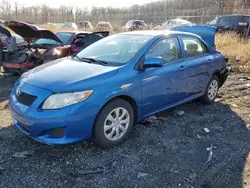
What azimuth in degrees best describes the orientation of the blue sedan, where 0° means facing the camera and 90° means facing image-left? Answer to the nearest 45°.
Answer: approximately 45°

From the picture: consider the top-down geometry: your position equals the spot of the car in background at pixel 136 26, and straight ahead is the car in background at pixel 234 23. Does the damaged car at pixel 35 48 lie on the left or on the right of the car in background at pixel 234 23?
right

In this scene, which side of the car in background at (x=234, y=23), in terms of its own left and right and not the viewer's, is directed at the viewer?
left

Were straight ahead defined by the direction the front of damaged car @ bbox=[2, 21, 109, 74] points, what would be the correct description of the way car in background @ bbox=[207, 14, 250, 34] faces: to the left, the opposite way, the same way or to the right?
to the right

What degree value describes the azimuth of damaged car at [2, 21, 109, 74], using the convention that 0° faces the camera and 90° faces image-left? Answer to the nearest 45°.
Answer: approximately 45°
